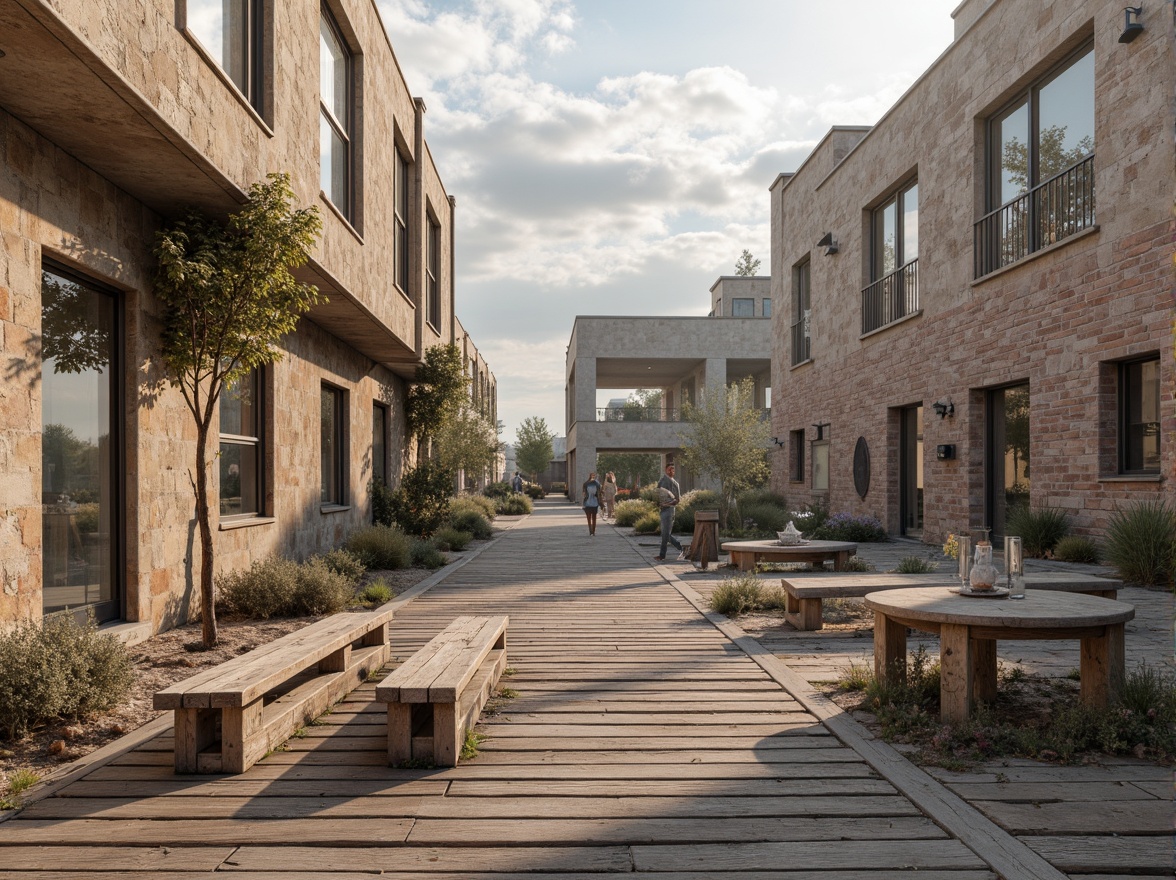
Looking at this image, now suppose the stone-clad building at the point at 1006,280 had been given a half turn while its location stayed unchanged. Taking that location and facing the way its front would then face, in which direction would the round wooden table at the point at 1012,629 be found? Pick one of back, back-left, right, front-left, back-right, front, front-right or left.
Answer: back-right

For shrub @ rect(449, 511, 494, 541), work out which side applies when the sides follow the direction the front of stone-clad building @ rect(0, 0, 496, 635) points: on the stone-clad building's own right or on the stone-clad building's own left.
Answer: on the stone-clad building's own left

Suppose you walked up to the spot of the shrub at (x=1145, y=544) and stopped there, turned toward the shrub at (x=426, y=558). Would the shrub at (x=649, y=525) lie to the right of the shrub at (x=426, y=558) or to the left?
right

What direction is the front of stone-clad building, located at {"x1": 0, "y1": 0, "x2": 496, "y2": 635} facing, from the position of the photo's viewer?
facing the viewer and to the right of the viewer

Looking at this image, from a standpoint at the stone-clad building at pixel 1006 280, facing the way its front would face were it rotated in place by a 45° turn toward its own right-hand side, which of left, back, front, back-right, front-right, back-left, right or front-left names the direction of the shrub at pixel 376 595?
front-left

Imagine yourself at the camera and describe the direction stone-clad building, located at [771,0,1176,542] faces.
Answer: facing the viewer and to the left of the viewer
